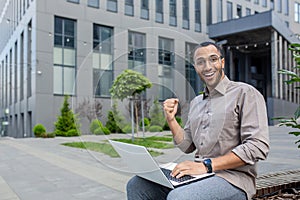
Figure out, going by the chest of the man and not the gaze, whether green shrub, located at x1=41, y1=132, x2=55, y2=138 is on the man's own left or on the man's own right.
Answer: on the man's own right

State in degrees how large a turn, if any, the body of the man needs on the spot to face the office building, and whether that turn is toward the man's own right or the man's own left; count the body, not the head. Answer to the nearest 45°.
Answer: approximately 135° to the man's own right

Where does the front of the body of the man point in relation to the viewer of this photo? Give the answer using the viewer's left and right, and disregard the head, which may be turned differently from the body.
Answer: facing the viewer and to the left of the viewer

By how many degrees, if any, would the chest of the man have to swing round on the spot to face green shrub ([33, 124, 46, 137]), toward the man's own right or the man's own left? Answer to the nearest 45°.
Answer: approximately 90° to the man's own right
